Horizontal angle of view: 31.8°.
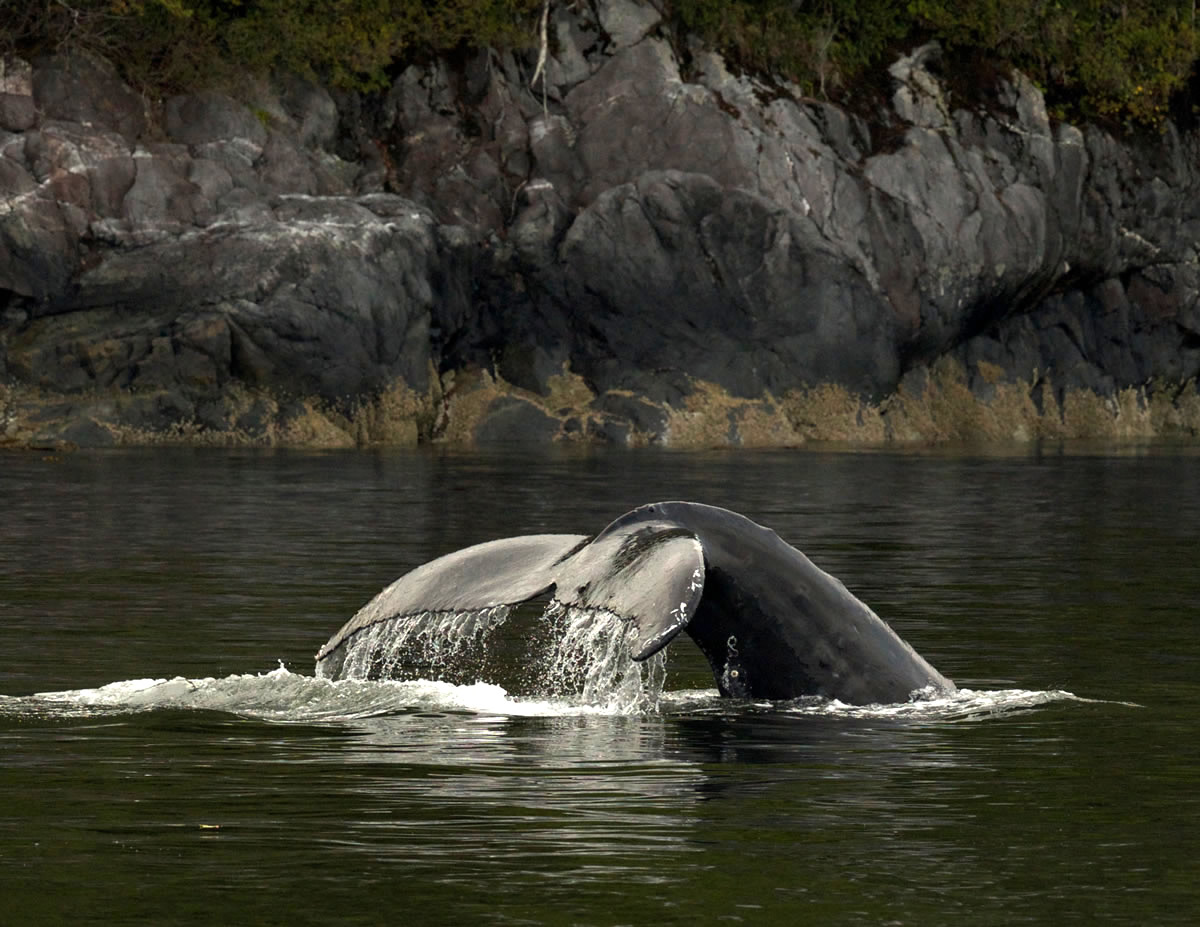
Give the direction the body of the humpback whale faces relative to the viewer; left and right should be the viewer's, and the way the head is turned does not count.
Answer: facing away from the viewer and to the right of the viewer
